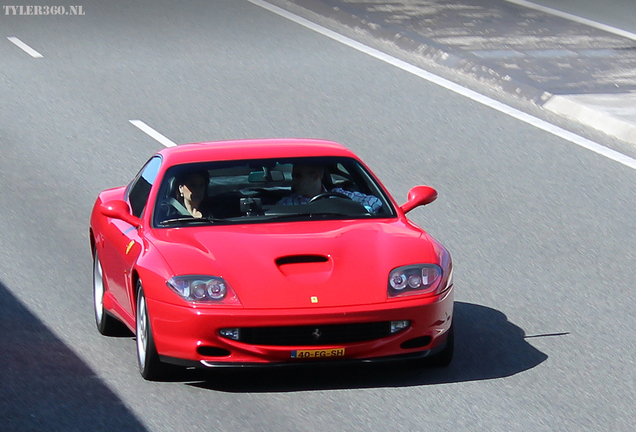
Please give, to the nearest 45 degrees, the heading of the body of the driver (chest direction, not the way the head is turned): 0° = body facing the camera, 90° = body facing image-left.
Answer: approximately 0°

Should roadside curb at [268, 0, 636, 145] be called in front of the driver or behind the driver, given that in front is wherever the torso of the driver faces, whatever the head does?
behind
